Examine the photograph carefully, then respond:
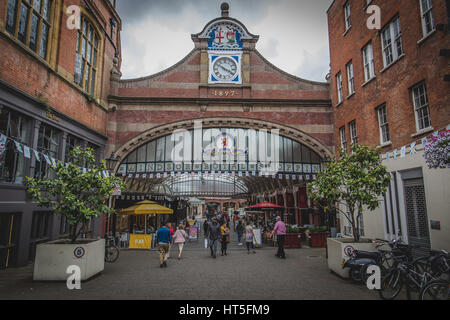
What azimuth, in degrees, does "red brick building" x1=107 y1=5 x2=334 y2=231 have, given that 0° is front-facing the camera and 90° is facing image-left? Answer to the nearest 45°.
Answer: approximately 0°

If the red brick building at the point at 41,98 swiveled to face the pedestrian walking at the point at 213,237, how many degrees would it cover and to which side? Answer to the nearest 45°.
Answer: approximately 45° to its left

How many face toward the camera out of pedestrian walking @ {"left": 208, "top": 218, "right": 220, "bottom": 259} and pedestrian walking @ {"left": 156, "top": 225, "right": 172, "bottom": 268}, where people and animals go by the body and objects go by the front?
1

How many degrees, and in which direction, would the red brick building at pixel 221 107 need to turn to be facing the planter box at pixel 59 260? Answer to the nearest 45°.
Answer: approximately 45° to its right

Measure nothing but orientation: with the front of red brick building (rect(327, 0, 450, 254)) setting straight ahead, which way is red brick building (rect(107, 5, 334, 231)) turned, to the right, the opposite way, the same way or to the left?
to the left

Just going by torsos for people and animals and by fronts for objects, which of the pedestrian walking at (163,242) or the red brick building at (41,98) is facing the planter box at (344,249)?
the red brick building

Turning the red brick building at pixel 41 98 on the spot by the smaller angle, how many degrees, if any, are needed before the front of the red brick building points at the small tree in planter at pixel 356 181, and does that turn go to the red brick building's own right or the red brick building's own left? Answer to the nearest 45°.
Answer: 0° — it already faces it

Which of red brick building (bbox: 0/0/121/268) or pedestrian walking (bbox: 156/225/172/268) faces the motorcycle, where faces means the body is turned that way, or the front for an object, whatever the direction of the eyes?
the red brick building
